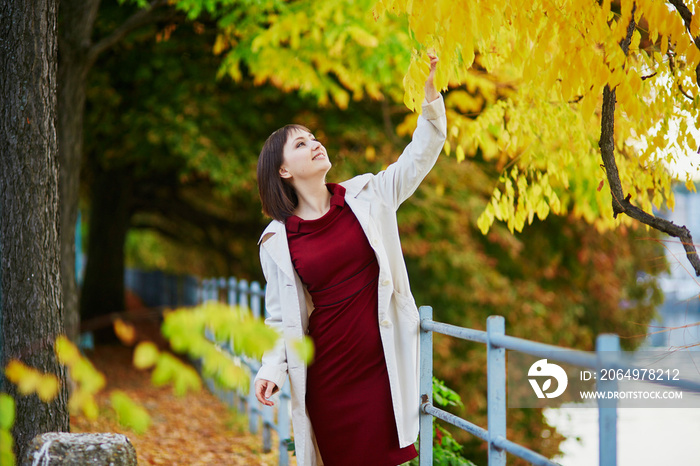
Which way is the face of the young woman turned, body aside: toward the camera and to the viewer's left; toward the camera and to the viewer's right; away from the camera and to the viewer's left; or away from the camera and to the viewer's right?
toward the camera and to the viewer's right

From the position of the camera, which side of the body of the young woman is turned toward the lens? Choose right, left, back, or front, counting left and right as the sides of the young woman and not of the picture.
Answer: front

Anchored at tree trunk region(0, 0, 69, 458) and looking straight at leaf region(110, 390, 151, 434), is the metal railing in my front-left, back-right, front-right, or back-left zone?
front-left

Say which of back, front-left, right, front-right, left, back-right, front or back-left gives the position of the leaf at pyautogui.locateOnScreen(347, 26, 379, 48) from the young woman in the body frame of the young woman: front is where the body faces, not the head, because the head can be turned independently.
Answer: back

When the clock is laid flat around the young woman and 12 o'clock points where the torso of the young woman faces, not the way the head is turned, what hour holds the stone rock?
The stone rock is roughly at 2 o'clock from the young woman.

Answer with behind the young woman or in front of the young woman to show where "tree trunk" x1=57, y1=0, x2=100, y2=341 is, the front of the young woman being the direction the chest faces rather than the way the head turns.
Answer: behind

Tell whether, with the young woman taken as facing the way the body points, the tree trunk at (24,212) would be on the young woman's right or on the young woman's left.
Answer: on the young woman's right
